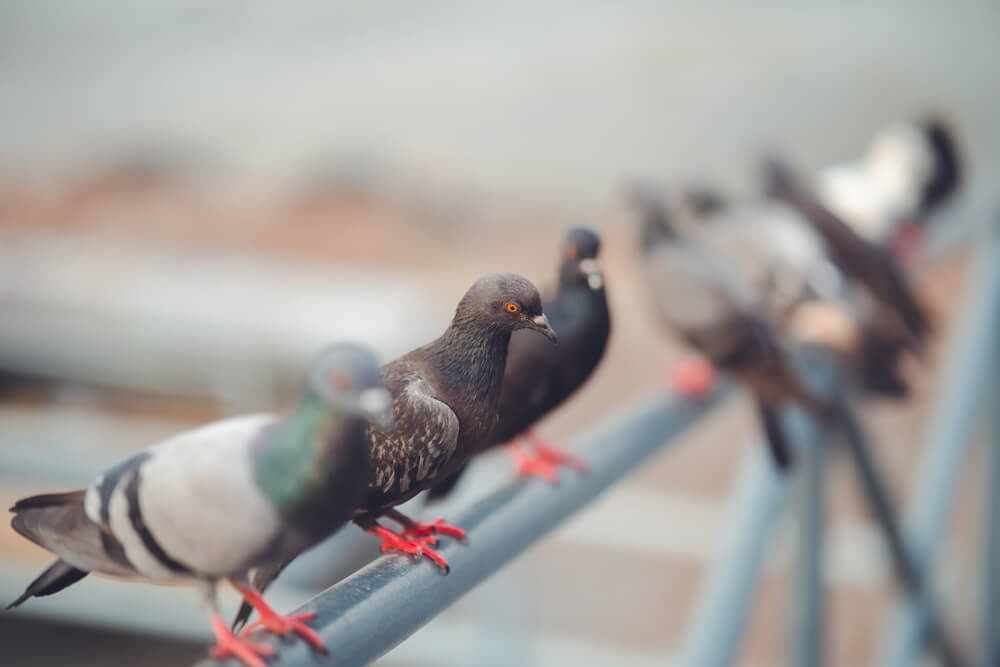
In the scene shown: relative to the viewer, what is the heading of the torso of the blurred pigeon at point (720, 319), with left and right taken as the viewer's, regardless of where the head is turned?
facing to the left of the viewer

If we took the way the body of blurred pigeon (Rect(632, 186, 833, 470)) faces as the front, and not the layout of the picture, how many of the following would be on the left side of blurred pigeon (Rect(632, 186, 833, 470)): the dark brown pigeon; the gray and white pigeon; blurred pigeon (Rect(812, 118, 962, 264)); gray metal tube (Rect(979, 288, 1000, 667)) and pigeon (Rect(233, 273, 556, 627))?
3

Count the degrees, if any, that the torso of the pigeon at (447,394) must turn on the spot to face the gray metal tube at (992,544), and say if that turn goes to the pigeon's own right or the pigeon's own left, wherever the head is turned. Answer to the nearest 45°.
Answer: approximately 45° to the pigeon's own left

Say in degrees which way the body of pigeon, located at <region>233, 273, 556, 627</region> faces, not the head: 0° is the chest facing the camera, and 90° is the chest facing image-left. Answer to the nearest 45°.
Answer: approximately 270°

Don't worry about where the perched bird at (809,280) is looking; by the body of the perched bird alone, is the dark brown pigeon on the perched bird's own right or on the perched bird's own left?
on the perched bird's own left

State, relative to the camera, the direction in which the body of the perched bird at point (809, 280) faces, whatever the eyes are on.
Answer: to the viewer's left

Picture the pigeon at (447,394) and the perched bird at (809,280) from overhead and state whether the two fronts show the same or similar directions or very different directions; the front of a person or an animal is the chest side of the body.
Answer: very different directions
